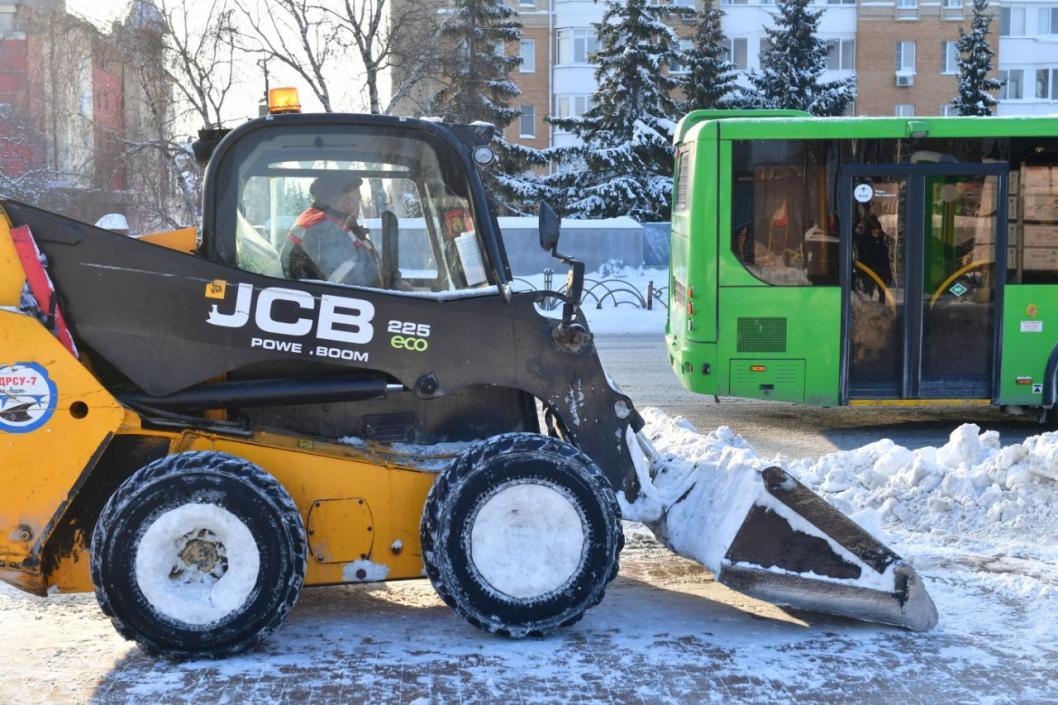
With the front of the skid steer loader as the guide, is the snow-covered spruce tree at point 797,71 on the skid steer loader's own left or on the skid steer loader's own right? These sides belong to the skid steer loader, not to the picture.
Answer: on the skid steer loader's own left

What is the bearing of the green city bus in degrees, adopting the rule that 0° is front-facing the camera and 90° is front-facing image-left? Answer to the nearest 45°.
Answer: approximately 270°

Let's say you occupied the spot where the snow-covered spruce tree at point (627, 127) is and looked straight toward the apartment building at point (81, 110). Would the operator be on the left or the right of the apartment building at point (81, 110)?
left

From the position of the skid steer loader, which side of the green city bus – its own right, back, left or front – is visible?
right

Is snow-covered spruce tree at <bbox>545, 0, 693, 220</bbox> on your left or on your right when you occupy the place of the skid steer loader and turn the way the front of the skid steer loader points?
on your left

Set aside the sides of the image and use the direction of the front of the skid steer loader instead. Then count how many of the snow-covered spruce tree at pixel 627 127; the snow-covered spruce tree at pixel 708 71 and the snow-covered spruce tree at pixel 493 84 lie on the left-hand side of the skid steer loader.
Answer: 3

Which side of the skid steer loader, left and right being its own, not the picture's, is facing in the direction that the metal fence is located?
left

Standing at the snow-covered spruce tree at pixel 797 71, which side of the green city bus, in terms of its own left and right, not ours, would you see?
left

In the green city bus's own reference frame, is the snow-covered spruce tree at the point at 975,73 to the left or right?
on its left

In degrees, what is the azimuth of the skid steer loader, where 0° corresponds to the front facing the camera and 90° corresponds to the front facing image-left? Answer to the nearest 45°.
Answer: approximately 270°

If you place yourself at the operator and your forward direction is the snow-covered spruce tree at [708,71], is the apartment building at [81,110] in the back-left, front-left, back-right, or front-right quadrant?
front-left

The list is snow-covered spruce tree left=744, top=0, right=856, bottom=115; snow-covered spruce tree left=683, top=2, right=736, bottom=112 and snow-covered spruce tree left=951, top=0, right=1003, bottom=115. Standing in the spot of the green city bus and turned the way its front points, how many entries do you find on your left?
3

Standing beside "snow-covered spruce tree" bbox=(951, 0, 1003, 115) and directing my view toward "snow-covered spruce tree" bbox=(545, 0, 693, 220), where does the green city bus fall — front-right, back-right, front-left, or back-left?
front-left

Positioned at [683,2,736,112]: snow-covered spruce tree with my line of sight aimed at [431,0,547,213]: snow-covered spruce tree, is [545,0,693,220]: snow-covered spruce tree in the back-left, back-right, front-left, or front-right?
front-left

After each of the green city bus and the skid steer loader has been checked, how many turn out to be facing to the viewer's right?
2
